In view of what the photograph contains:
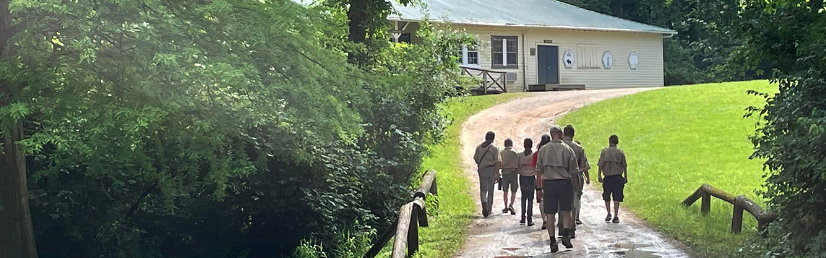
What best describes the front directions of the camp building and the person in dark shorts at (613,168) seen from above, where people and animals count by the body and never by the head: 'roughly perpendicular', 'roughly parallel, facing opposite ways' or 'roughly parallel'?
roughly parallel, facing opposite ways

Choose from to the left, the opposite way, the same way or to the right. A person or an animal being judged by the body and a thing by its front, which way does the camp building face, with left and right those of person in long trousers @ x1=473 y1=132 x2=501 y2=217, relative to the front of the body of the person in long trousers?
the opposite way

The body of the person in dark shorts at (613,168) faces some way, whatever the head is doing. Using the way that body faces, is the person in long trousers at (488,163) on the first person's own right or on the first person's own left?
on the first person's own left

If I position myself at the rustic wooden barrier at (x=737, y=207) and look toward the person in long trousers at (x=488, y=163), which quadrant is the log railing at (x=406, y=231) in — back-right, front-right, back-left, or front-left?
front-left

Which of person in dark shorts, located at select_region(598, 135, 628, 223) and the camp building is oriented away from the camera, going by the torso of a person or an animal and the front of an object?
the person in dark shorts

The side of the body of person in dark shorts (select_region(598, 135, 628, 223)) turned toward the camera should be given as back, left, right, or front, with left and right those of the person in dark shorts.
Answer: back

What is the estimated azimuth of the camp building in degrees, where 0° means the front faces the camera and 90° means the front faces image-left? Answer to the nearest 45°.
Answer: approximately 0°

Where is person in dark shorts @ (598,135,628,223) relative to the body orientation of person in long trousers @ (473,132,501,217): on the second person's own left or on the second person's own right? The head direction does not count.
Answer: on the second person's own right

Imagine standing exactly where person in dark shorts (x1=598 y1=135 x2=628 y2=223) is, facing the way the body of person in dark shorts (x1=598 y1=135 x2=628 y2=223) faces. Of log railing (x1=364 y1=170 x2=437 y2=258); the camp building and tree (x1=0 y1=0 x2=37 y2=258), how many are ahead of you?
1

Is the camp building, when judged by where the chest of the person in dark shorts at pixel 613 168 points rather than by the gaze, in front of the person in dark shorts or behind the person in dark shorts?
in front

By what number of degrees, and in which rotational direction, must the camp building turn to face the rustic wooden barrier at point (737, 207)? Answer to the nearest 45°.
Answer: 0° — it already faces it

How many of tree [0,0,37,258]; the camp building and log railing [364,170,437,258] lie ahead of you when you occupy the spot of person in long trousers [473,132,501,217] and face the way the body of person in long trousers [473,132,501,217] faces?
1

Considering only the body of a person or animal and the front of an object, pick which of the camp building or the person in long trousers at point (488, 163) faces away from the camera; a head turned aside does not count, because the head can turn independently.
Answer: the person in long trousers

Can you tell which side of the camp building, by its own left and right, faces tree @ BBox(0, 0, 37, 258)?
front

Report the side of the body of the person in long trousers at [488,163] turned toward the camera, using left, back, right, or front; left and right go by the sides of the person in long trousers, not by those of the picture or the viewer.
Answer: back

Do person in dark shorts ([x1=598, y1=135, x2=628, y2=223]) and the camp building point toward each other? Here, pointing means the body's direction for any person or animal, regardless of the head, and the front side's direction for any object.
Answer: yes

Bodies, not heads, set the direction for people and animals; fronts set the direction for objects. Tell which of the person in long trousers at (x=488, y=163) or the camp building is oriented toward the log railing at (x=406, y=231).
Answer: the camp building
